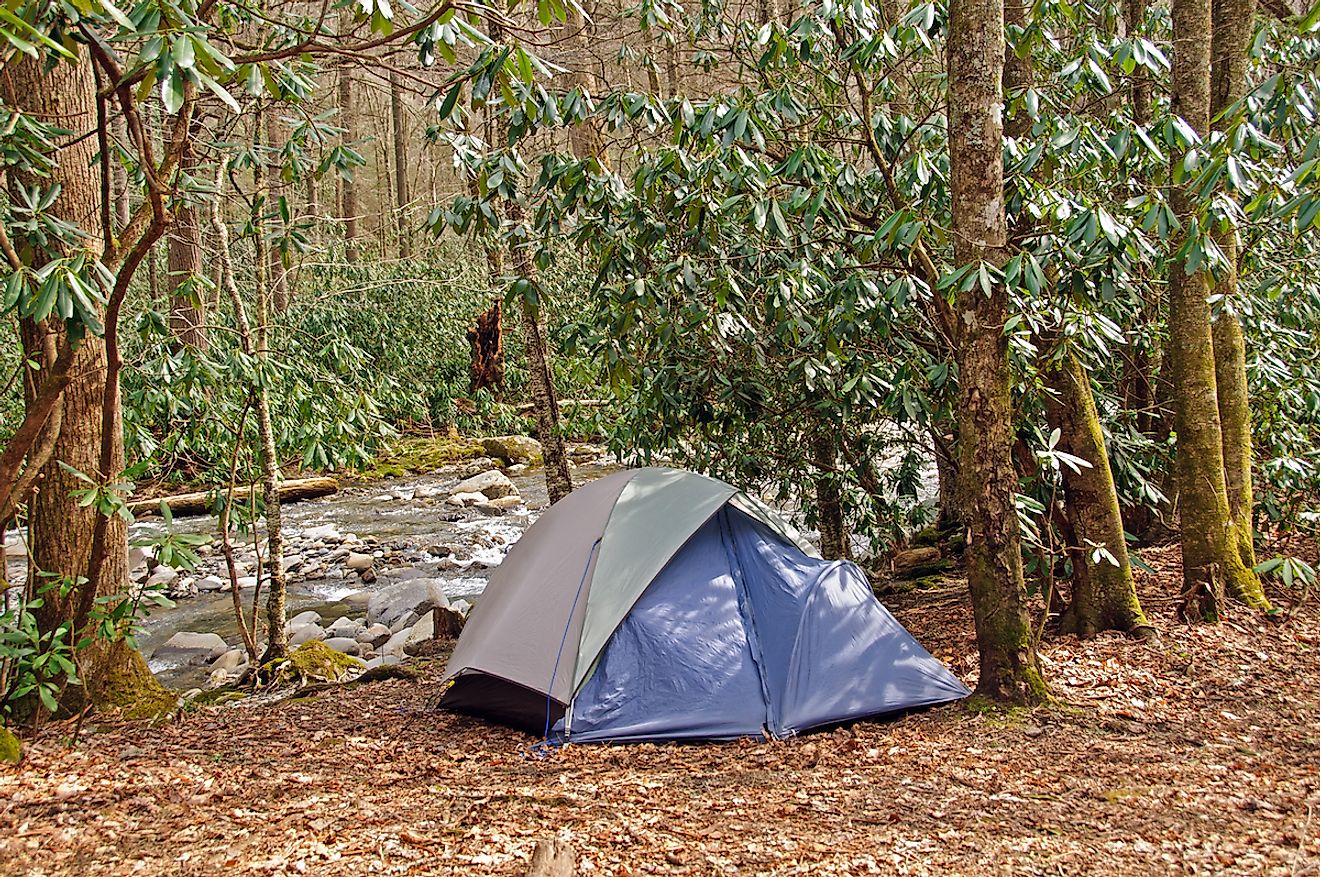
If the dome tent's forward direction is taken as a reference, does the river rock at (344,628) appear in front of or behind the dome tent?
behind

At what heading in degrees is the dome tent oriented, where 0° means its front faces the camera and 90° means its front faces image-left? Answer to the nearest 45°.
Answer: approximately 315°

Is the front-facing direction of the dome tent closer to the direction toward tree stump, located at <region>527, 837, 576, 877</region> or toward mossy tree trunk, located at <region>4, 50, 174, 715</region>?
the tree stump

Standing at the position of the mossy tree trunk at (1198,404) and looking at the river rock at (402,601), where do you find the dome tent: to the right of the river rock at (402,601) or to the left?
left

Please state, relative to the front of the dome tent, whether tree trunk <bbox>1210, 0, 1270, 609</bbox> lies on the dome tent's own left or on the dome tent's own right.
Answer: on the dome tent's own left

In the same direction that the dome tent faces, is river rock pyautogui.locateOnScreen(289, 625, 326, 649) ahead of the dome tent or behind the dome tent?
behind

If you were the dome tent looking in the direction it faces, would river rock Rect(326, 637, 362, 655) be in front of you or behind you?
behind

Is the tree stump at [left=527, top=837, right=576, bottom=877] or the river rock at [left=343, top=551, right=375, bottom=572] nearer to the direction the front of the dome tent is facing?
the tree stump
